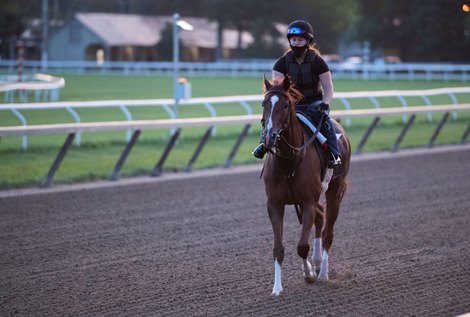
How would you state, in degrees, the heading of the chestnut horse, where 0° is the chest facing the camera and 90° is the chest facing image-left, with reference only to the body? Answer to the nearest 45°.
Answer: approximately 45°

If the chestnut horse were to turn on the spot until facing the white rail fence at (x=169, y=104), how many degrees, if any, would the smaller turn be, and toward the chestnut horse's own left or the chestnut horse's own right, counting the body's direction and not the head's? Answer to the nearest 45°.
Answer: approximately 135° to the chestnut horse's own right

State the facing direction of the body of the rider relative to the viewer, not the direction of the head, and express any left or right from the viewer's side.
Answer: facing the viewer and to the left of the viewer

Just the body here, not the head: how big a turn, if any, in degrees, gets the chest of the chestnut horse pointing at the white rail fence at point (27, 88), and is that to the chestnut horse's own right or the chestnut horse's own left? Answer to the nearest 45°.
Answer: approximately 90° to the chestnut horse's own right

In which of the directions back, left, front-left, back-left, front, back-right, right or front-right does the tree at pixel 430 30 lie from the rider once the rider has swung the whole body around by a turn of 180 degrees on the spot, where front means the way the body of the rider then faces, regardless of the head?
front-left

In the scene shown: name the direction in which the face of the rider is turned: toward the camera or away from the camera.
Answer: toward the camera

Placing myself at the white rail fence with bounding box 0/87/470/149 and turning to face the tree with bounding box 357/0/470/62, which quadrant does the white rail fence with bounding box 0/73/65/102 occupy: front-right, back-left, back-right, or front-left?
front-left
